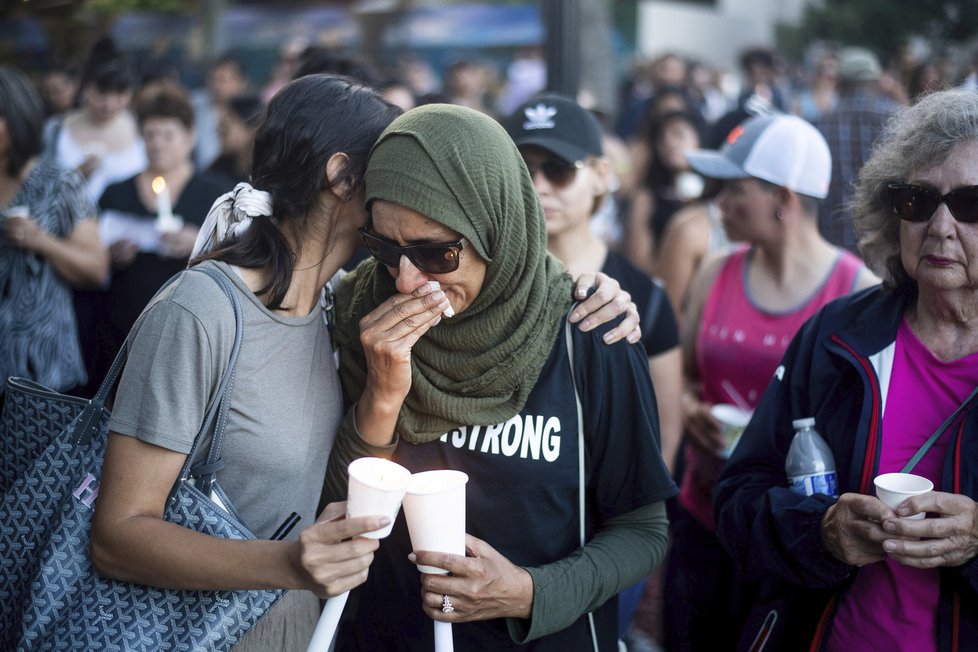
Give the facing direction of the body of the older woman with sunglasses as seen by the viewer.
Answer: toward the camera

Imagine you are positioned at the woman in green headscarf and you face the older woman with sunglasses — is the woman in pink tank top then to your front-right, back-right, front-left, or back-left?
front-left

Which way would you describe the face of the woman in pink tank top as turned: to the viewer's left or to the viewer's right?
to the viewer's left

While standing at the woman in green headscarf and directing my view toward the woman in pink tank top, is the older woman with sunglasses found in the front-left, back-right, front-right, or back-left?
front-right

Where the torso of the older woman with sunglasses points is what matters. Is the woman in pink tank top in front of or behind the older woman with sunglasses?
behind

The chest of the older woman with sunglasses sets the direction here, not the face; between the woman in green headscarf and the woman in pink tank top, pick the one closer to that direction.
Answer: the woman in green headscarf

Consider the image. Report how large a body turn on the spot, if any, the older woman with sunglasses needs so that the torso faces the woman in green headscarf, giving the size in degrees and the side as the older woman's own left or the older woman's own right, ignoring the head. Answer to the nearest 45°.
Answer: approximately 90° to the older woman's own right
